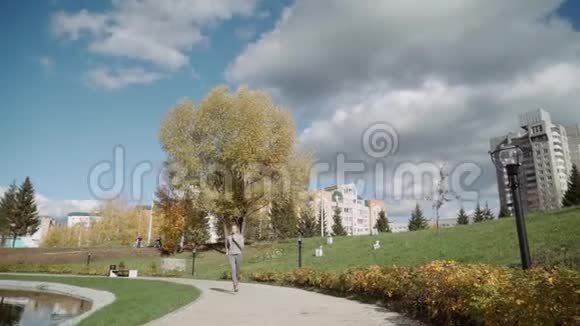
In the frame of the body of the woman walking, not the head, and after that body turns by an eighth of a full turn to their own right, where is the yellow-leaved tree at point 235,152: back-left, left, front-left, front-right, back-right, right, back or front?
back-right

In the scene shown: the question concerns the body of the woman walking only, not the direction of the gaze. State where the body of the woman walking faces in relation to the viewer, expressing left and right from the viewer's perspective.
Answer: facing the viewer

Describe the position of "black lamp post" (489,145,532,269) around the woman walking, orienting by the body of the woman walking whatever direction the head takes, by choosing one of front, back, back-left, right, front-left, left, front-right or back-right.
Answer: front-left

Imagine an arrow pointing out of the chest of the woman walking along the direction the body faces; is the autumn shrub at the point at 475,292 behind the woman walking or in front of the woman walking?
in front
